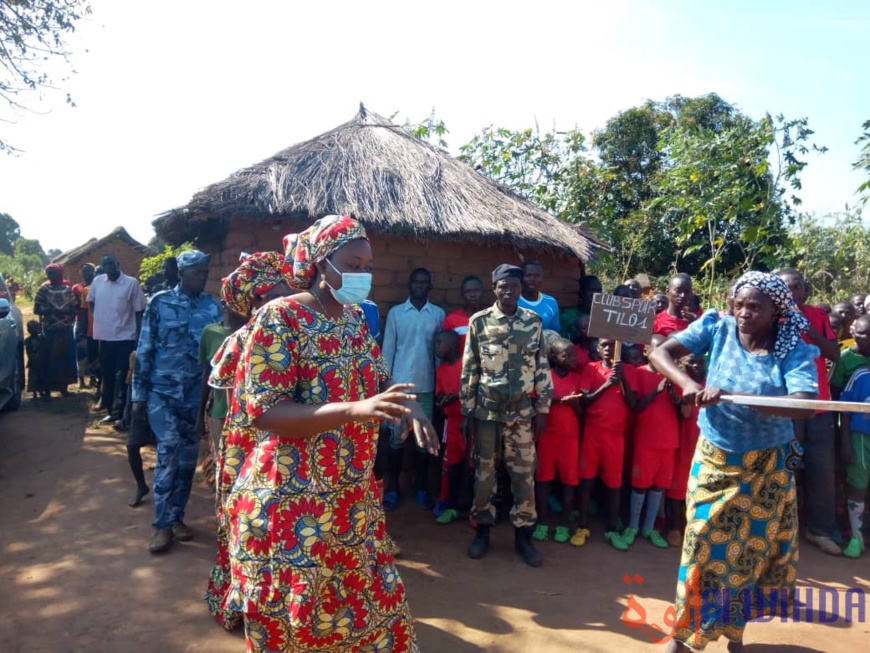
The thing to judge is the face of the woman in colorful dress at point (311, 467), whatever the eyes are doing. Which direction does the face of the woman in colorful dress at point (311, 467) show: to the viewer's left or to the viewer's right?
to the viewer's right

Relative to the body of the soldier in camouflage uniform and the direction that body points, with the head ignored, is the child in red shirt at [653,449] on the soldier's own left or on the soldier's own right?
on the soldier's own left

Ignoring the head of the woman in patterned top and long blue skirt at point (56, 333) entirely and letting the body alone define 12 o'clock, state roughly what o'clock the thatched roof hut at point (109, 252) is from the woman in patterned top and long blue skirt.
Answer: The thatched roof hut is roughly at 6 o'clock from the woman in patterned top and long blue skirt.

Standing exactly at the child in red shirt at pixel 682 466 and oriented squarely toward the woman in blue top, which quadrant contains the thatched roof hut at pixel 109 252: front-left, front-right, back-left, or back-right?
back-right

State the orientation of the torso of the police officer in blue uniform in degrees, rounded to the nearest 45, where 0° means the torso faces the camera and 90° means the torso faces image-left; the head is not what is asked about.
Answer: approximately 315°

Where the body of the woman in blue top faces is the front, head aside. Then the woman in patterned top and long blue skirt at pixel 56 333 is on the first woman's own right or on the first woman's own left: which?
on the first woman's own right
